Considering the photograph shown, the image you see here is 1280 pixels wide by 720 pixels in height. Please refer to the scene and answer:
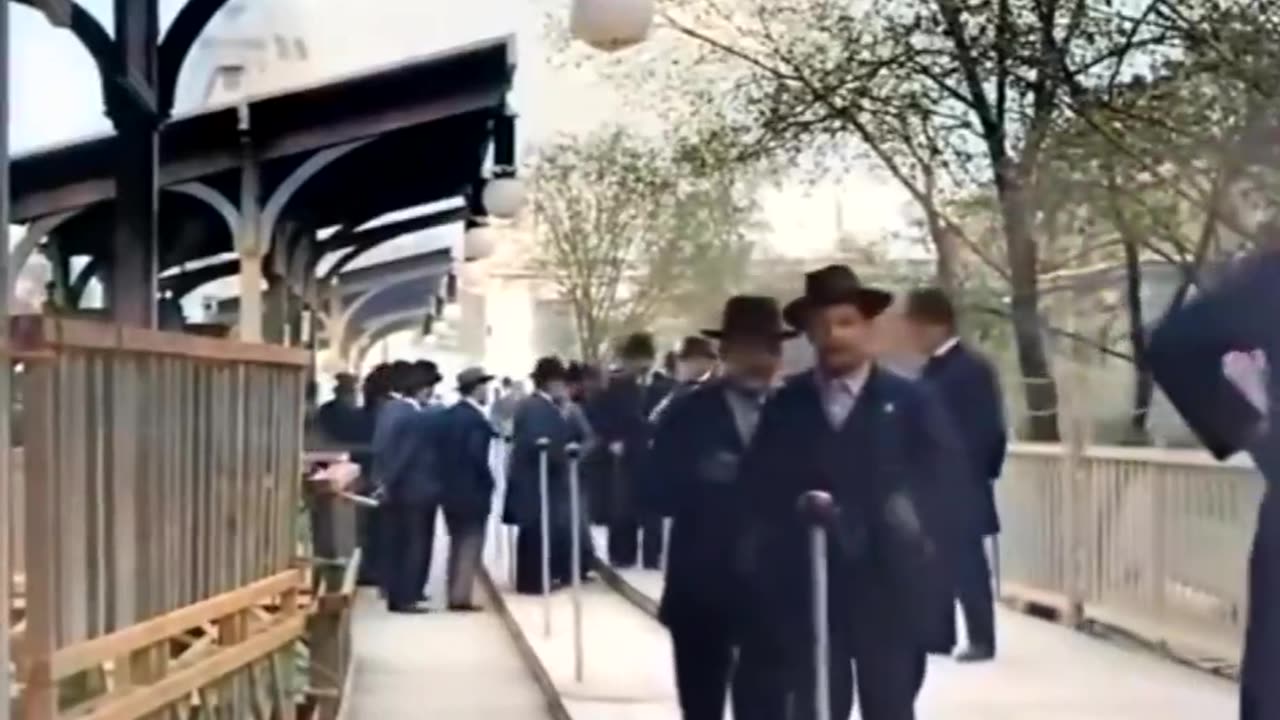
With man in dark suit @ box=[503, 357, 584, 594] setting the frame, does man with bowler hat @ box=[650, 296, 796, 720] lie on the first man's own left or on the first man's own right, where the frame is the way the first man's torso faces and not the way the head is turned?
on the first man's own right

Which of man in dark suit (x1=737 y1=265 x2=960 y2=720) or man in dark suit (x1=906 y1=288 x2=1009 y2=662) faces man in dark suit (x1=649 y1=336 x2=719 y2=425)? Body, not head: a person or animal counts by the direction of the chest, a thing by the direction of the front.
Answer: man in dark suit (x1=906 y1=288 x2=1009 y2=662)

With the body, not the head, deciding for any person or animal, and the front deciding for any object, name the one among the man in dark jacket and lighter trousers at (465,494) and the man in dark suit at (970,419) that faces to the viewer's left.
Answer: the man in dark suit at (970,419)

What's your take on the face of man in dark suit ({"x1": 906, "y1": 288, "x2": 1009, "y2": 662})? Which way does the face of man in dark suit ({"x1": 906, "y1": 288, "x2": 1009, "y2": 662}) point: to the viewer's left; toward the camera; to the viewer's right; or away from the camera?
to the viewer's left

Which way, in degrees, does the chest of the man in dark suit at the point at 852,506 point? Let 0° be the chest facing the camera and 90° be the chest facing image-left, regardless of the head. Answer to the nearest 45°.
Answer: approximately 0°

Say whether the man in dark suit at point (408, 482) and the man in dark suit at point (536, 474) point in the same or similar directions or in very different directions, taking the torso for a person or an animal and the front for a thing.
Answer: same or similar directions

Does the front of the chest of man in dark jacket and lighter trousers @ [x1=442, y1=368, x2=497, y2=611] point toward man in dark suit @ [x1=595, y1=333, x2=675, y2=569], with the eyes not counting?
no

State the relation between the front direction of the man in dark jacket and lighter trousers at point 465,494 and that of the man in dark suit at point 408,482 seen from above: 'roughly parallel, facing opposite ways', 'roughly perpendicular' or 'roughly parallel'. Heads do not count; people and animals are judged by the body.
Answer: roughly parallel

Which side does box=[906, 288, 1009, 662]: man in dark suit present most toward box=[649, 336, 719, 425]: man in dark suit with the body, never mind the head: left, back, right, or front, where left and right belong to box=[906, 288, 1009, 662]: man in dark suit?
front

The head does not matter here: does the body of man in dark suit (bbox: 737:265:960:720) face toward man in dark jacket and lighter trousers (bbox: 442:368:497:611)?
no

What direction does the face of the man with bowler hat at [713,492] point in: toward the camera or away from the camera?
toward the camera
